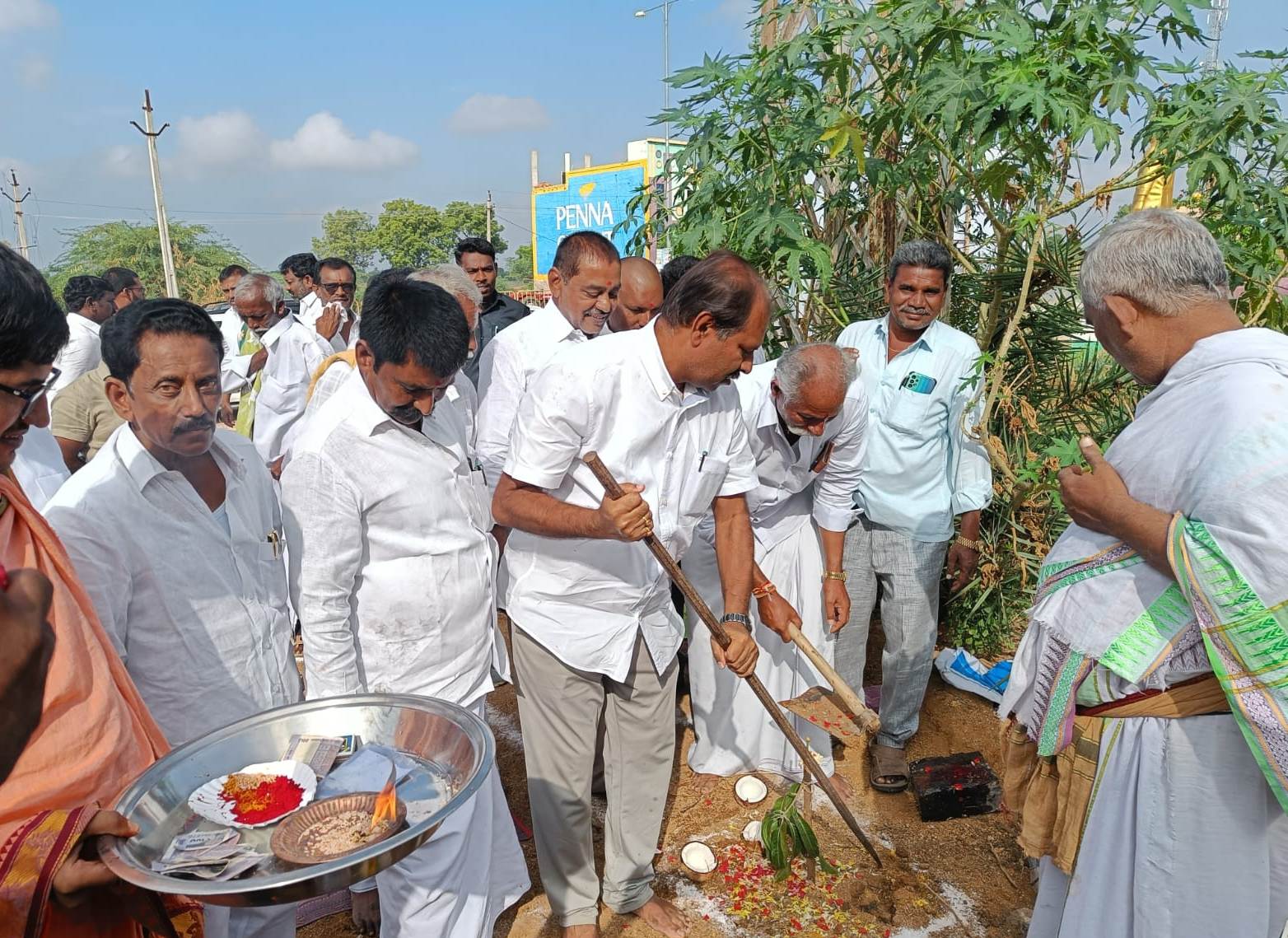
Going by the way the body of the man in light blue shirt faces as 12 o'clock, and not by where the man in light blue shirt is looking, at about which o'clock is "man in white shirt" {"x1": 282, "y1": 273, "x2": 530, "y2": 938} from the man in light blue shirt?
The man in white shirt is roughly at 1 o'clock from the man in light blue shirt.

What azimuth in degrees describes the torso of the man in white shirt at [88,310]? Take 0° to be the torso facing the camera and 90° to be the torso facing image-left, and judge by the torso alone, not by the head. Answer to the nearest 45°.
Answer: approximately 270°

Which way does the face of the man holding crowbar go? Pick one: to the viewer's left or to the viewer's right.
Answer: to the viewer's right

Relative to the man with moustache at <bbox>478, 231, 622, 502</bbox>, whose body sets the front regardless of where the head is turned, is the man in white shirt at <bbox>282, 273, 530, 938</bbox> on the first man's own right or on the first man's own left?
on the first man's own right

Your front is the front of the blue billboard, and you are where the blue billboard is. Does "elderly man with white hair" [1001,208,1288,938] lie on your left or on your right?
on your left

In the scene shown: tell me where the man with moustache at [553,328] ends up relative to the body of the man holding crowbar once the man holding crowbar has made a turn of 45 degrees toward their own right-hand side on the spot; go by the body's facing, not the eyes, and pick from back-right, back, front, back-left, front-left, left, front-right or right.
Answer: back

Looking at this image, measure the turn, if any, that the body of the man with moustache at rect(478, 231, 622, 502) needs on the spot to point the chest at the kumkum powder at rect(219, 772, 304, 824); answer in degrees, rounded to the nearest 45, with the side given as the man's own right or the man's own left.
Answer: approximately 45° to the man's own right
